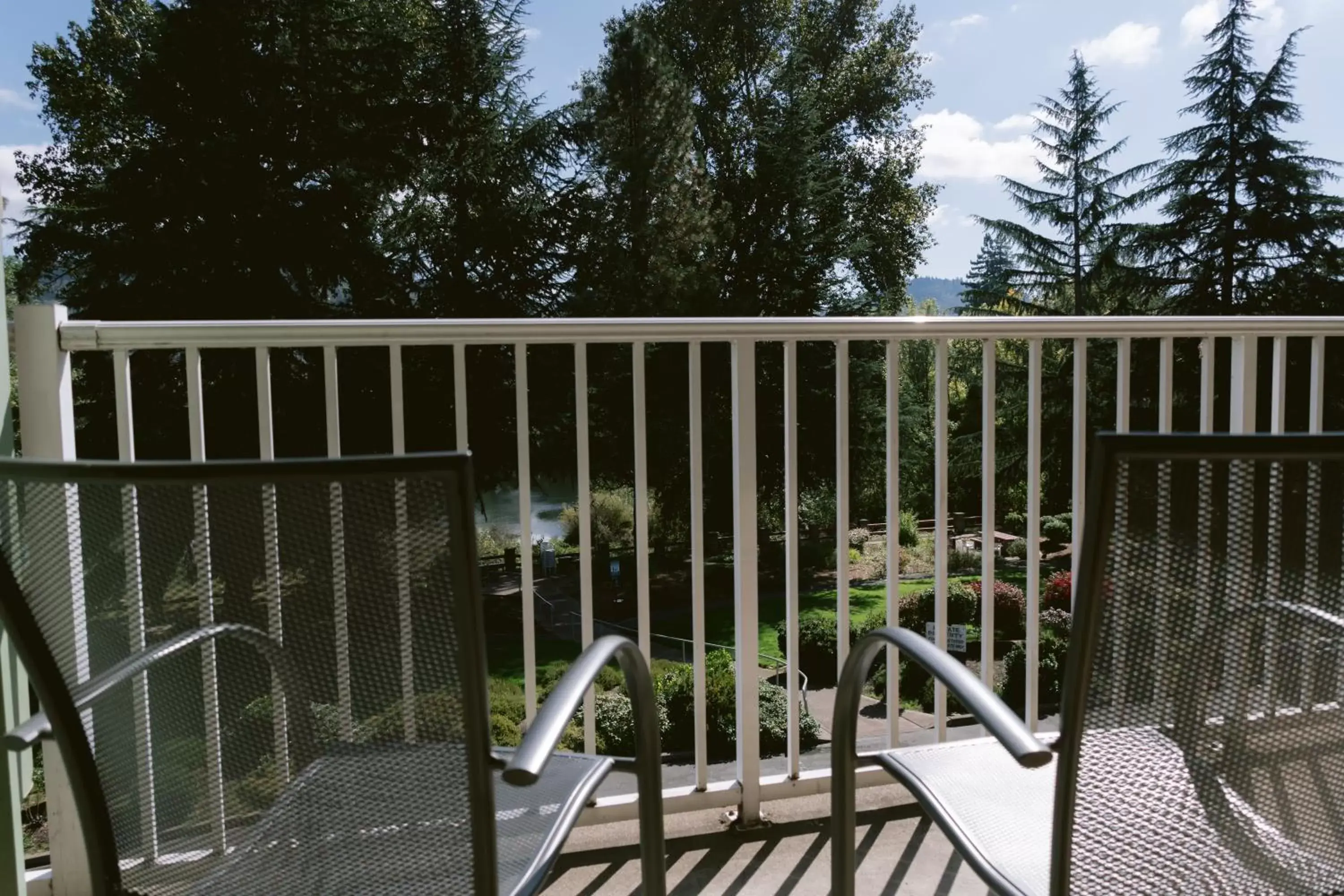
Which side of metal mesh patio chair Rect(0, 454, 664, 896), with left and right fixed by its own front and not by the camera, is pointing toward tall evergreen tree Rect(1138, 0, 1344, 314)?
front

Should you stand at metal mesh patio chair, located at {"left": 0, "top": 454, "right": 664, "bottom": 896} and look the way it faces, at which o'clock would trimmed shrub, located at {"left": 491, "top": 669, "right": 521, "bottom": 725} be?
The trimmed shrub is roughly at 11 o'clock from the metal mesh patio chair.

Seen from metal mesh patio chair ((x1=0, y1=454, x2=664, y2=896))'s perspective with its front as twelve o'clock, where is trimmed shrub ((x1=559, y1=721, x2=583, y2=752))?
The trimmed shrub is roughly at 11 o'clock from the metal mesh patio chair.

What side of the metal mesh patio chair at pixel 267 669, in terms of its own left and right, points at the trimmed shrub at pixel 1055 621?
front

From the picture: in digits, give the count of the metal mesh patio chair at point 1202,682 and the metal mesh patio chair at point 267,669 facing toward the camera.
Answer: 0

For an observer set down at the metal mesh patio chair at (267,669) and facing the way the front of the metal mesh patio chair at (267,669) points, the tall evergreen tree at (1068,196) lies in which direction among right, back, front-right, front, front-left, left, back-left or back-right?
front

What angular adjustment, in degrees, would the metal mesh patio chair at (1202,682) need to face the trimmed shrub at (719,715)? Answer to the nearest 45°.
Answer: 0° — it already faces it

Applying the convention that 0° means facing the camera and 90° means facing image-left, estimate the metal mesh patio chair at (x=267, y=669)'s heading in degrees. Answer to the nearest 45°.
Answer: approximately 225°

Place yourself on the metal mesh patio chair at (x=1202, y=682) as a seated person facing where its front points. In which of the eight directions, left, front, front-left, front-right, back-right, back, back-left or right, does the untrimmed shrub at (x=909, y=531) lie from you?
front-right

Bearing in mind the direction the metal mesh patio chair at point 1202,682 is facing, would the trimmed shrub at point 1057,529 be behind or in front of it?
in front

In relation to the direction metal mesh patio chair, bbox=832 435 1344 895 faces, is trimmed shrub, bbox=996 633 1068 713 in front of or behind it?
in front

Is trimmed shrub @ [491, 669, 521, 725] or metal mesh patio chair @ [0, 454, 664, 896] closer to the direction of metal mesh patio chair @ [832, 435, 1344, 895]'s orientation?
the trimmed shrub

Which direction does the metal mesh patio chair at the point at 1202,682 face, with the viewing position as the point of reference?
facing away from the viewer and to the left of the viewer
